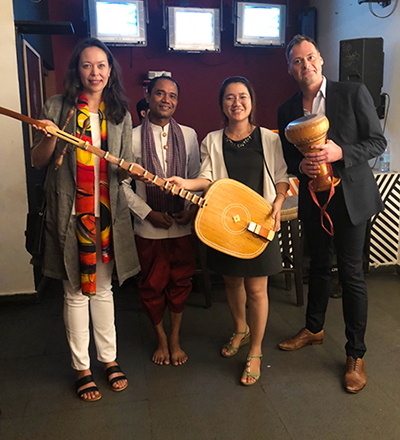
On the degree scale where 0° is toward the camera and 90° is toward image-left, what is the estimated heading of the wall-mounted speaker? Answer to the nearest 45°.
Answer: approximately 45°

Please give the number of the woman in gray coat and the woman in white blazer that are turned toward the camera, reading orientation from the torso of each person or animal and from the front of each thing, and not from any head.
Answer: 2

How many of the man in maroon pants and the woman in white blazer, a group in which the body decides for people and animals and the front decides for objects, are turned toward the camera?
2

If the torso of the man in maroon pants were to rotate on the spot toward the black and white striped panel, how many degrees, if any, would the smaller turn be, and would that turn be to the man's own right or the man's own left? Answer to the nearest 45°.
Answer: approximately 135° to the man's own left

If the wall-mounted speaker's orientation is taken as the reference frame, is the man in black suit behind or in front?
in front

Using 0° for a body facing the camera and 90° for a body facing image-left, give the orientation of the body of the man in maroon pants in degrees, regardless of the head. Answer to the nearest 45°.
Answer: approximately 0°

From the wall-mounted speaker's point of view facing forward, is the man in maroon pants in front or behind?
in front
